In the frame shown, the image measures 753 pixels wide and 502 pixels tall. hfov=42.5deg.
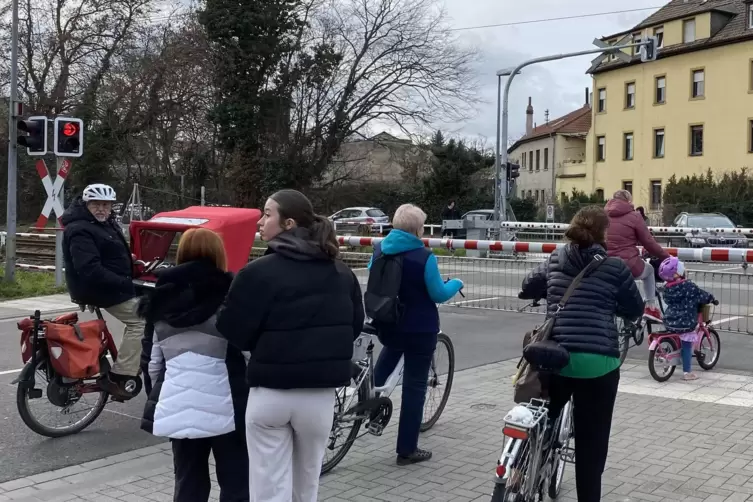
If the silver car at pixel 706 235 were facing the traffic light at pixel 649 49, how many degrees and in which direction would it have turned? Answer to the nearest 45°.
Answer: approximately 45° to its right

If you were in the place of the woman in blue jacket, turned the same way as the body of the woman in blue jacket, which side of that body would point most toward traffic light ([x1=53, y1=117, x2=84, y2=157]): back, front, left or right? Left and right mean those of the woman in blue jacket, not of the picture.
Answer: left

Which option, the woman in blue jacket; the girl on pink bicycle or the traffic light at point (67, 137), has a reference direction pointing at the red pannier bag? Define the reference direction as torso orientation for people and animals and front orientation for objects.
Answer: the traffic light

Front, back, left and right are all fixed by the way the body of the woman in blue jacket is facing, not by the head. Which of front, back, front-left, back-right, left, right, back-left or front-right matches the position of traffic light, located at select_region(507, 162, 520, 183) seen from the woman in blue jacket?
front-left

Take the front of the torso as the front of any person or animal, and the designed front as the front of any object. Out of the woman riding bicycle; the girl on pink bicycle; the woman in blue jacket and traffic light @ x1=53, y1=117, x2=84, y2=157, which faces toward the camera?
the traffic light

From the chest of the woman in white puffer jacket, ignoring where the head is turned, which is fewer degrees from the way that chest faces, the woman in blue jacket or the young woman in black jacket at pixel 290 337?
the woman in blue jacket

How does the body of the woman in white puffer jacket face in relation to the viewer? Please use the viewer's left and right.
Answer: facing away from the viewer

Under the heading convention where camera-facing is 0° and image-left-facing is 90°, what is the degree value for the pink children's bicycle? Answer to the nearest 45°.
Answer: approximately 225°

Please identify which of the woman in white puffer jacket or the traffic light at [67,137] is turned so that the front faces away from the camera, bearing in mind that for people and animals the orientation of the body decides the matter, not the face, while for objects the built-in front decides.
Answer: the woman in white puffer jacket

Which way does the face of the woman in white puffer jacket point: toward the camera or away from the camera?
away from the camera

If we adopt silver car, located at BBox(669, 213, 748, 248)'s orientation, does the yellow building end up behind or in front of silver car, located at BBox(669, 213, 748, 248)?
behind

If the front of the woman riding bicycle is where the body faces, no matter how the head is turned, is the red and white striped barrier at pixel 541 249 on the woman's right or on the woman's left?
on the woman's left
